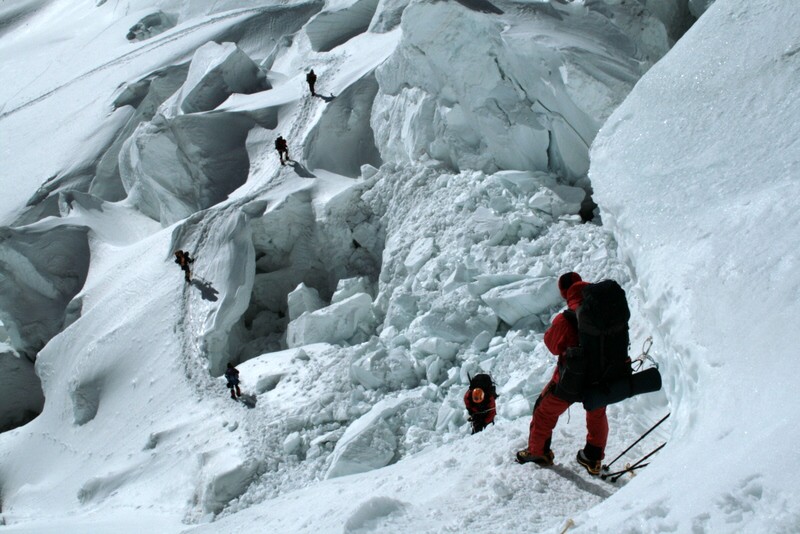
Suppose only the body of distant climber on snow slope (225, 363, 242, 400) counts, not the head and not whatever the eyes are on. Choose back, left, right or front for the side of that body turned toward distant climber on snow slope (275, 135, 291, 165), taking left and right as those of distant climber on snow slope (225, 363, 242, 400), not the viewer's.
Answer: front

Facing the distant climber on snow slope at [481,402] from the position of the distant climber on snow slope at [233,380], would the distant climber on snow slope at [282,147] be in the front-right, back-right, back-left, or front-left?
back-left

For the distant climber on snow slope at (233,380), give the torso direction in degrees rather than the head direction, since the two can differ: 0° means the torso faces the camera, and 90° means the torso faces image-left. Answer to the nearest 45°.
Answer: approximately 180°

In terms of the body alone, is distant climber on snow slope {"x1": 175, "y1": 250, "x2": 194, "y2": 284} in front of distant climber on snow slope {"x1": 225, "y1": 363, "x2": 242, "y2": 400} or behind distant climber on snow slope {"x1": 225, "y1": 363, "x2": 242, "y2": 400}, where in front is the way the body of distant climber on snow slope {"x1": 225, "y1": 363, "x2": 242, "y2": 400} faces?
in front
